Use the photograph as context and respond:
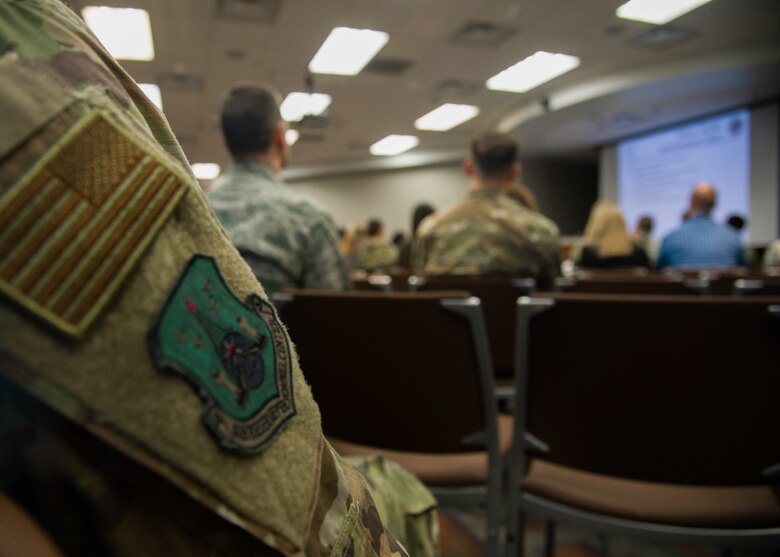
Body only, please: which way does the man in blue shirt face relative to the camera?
away from the camera

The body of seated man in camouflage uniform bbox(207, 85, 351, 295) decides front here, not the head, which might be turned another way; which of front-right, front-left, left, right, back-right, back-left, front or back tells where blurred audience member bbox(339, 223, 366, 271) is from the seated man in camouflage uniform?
front-left

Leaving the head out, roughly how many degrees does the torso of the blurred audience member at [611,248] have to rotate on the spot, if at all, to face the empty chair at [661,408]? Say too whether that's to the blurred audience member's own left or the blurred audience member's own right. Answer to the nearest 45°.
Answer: approximately 180°

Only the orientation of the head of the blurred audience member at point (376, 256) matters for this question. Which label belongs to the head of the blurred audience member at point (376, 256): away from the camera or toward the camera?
away from the camera

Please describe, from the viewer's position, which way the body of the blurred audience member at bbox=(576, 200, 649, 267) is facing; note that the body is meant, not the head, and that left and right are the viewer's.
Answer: facing away from the viewer

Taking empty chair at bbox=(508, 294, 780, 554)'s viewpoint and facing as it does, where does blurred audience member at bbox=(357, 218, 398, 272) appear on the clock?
The blurred audience member is roughly at 11 o'clock from the empty chair.

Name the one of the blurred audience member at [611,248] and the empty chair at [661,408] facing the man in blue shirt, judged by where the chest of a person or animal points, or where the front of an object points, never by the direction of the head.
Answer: the empty chair

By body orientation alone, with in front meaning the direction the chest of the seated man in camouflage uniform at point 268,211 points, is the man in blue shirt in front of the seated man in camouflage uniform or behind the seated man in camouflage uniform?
in front

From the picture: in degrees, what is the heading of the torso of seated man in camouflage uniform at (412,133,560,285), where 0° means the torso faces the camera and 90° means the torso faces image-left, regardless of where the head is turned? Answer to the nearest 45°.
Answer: approximately 180°
